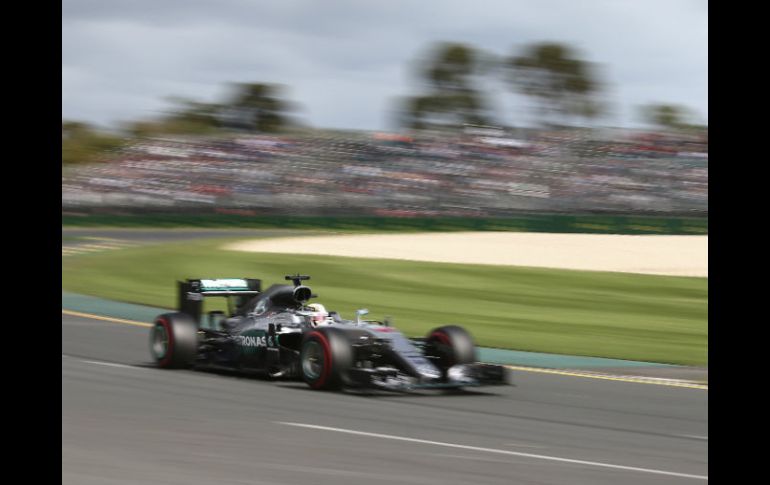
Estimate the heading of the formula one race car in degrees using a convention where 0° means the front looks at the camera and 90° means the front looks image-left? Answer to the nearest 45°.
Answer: approximately 315°
